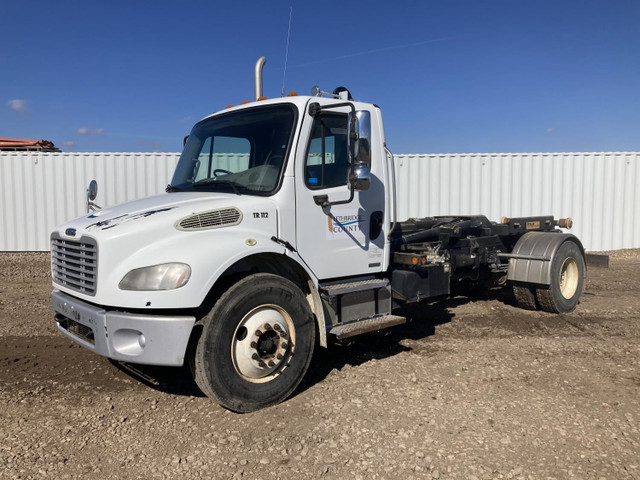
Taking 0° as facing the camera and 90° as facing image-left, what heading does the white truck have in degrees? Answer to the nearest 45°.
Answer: approximately 45°
